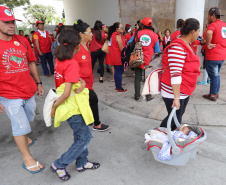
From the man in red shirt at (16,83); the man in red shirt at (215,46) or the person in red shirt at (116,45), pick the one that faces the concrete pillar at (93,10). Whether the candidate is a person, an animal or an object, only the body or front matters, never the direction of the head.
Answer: the man in red shirt at (215,46)

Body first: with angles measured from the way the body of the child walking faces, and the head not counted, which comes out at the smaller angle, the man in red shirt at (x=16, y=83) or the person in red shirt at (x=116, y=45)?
the person in red shirt
